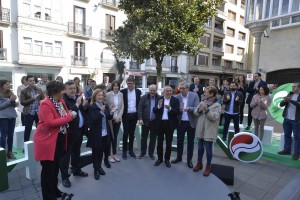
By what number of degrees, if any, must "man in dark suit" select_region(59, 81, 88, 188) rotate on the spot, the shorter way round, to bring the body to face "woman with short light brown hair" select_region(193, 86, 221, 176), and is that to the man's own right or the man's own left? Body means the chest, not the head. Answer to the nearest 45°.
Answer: approximately 45° to the man's own left

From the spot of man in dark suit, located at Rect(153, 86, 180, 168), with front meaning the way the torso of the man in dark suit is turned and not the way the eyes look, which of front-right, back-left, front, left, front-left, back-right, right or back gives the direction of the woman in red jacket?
front-right

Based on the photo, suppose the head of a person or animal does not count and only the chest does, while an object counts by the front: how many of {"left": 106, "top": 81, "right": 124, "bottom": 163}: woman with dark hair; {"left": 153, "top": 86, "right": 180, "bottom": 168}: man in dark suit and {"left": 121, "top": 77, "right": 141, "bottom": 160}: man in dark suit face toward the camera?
3

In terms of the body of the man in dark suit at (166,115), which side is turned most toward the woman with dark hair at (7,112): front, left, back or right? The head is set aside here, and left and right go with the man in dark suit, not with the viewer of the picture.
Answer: right

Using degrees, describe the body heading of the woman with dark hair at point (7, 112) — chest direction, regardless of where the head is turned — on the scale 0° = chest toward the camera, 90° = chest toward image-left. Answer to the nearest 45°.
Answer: approximately 315°

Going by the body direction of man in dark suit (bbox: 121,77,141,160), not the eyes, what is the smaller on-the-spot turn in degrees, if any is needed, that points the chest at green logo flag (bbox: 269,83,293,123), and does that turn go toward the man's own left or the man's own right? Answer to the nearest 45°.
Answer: approximately 90° to the man's own left

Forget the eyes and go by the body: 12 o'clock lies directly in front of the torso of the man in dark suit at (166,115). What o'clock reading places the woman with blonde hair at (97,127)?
The woman with blonde hair is roughly at 2 o'clock from the man in dark suit.

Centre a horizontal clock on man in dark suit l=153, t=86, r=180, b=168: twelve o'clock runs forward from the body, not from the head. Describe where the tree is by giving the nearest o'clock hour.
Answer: The tree is roughly at 6 o'clock from the man in dark suit.

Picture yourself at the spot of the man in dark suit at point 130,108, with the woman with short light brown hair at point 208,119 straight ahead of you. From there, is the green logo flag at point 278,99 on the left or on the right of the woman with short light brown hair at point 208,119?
left

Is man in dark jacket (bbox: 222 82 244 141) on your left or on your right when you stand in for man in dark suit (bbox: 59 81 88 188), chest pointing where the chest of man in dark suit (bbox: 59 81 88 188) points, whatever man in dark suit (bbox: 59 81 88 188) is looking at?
on your left
